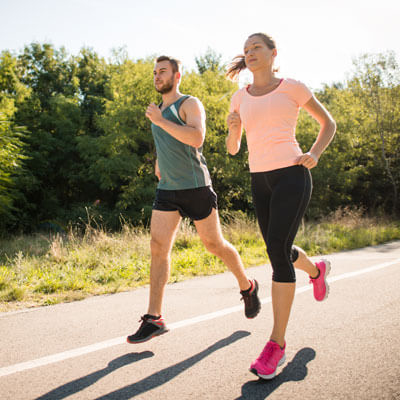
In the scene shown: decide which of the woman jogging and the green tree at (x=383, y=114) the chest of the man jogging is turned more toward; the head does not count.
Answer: the woman jogging

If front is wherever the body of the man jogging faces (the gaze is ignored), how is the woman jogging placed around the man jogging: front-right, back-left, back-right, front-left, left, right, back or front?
left

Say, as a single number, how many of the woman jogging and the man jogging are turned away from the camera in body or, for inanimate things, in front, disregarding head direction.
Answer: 0

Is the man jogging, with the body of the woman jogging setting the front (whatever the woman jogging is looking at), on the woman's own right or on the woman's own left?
on the woman's own right

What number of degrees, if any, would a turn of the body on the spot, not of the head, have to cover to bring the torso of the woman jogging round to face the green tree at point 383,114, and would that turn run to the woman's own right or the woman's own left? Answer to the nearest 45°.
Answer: approximately 135° to the woman's own right

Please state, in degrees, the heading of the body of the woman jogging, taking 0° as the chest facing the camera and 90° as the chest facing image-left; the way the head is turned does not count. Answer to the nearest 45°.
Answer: approximately 45°

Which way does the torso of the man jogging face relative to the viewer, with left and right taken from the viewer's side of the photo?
facing the viewer and to the left of the viewer
